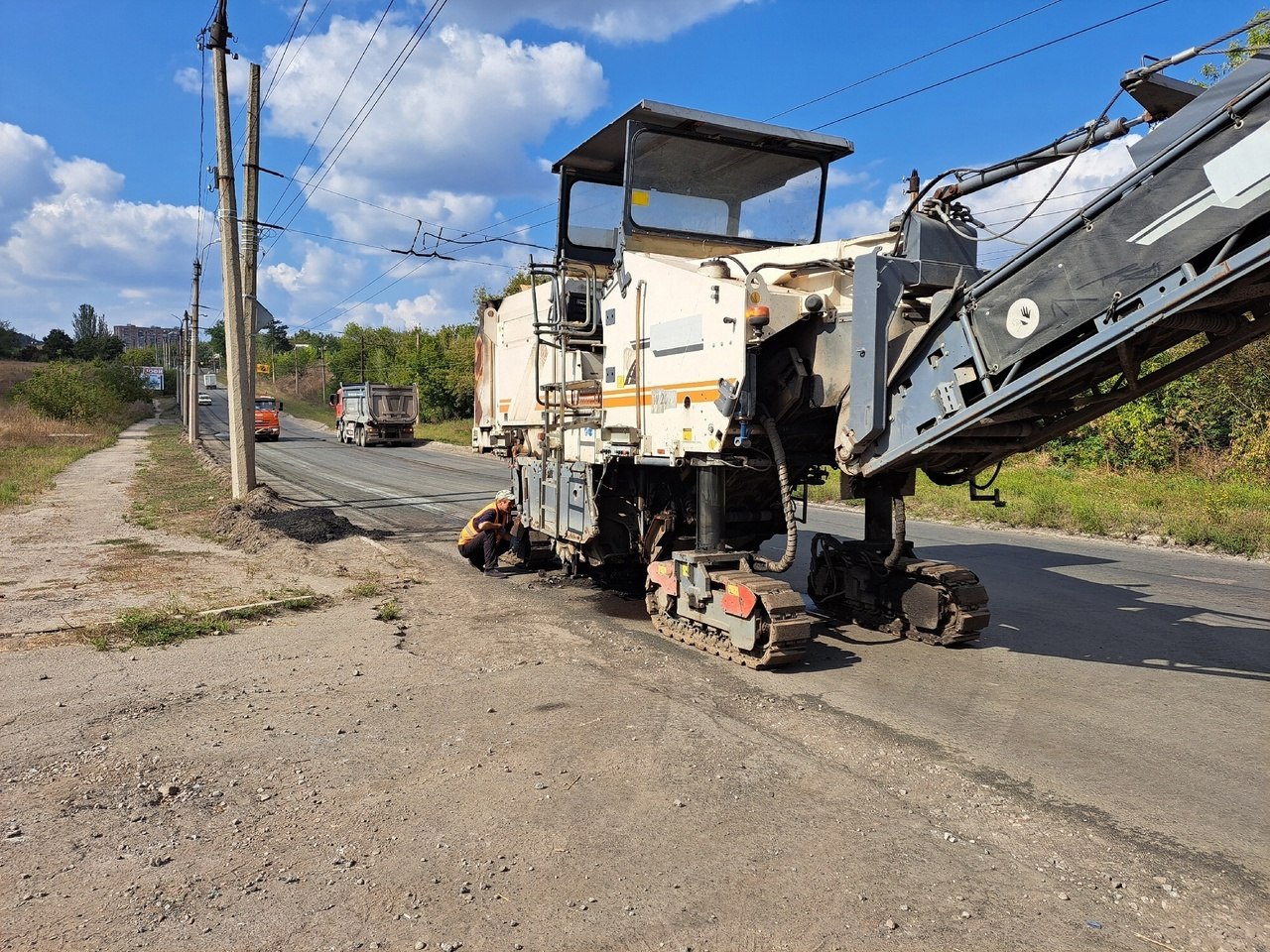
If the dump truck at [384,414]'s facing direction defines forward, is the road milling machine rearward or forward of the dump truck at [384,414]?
rearward

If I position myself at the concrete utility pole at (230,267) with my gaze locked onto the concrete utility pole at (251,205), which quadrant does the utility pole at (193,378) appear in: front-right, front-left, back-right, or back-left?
front-left

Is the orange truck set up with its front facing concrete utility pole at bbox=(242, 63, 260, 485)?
yes

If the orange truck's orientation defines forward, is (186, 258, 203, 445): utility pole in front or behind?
in front

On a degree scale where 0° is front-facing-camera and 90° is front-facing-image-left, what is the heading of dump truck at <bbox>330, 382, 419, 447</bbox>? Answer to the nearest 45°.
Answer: approximately 135°

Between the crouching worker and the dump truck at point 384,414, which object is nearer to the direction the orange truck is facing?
the crouching worker

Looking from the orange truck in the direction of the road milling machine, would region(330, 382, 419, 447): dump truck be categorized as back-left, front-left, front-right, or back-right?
front-left

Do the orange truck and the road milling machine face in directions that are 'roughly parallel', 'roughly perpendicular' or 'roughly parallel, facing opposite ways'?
roughly parallel

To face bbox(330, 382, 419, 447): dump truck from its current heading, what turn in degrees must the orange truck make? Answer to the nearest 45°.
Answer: approximately 45° to its left

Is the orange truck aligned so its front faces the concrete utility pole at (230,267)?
yes

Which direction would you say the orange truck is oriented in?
toward the camera

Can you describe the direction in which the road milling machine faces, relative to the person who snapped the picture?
facing the viewer and to the right of the viewer

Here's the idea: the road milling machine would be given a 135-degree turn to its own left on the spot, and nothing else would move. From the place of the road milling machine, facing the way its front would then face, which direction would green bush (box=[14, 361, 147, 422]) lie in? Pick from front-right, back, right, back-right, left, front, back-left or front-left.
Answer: front-left
